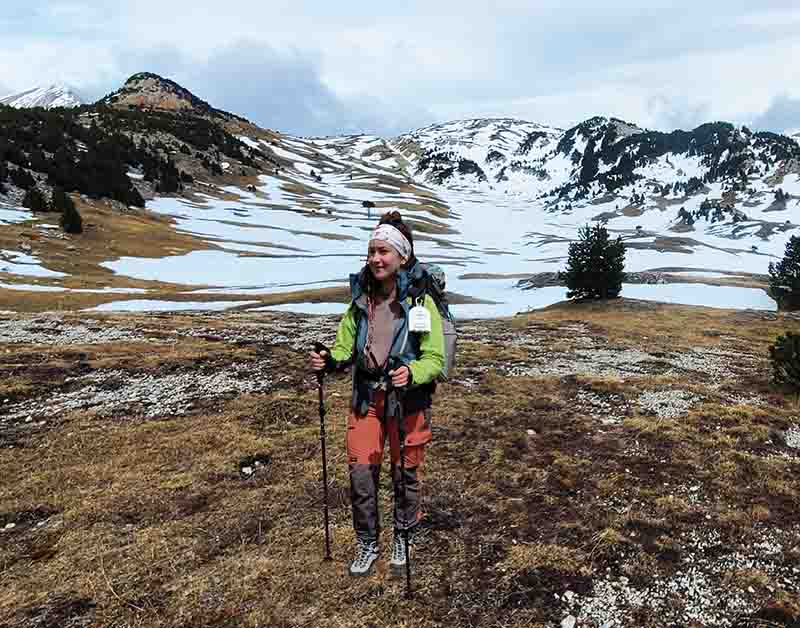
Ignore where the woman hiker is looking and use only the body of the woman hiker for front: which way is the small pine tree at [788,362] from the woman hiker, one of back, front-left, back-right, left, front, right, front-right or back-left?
back

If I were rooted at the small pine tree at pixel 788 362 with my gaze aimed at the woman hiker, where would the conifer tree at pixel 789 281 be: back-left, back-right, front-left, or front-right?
back-right

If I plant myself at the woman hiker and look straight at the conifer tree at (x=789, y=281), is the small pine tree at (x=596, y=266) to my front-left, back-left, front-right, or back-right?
front-left

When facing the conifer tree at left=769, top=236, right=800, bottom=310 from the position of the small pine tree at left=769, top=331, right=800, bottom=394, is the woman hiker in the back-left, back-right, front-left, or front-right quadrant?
back-left

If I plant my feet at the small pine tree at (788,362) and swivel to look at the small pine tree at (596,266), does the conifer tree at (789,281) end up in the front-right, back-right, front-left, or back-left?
front-right

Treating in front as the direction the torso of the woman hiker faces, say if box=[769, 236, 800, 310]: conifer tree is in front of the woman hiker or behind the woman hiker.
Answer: behind

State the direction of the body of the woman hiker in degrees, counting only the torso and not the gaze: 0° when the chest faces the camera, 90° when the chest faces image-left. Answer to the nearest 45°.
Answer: approximately 45°

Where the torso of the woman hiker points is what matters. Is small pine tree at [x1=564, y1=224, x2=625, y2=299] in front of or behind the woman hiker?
behind
